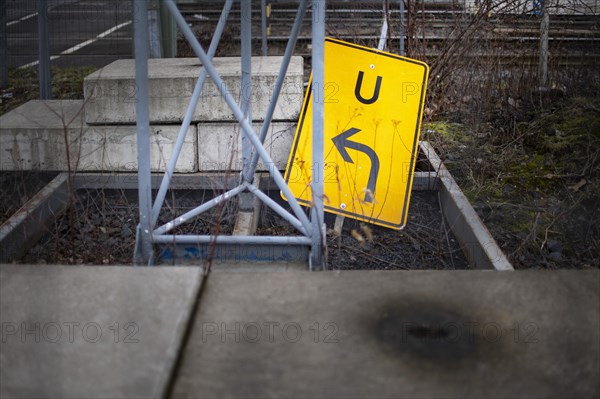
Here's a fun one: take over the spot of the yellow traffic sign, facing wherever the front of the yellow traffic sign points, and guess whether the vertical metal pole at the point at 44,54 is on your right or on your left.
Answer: on your right

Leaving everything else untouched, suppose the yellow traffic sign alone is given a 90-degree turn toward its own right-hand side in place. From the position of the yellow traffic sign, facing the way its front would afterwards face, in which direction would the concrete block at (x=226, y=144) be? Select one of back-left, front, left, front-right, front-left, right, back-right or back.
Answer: front-right

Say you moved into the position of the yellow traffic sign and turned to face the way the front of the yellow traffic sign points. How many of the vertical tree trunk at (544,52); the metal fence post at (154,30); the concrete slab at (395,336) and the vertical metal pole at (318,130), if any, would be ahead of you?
2

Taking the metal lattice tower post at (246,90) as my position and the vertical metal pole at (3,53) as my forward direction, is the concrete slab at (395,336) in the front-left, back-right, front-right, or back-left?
back-left

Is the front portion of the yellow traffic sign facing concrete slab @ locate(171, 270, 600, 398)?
yes

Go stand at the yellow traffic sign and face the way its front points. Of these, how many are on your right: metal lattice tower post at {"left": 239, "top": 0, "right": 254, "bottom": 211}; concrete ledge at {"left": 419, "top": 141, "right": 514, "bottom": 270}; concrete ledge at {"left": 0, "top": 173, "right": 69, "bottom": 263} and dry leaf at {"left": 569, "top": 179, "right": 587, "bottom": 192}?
2

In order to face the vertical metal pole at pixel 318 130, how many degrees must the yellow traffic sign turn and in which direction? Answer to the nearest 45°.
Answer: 0° — it already faces it

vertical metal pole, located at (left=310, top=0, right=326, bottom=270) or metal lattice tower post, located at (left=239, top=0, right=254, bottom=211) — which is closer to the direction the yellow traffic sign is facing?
the vertical metal pole

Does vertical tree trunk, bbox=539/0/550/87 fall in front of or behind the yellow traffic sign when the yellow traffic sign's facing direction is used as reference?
behind

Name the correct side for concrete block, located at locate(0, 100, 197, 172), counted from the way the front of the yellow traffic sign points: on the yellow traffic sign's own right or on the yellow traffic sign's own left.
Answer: on the yellow traffic sign's own right

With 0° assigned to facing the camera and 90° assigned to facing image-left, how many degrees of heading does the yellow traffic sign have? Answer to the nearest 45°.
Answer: approximately 0°

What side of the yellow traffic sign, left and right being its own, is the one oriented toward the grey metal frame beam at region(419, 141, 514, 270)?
left
